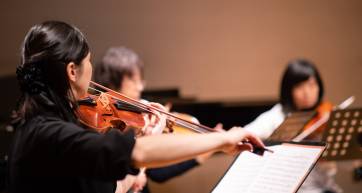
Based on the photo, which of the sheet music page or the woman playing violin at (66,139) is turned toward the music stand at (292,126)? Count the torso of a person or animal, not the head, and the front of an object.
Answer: the woman playing violin

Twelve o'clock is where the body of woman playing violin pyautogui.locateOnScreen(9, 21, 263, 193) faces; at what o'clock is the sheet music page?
The sheet music page is roughly at 1 o'clock from the woman playing violin.

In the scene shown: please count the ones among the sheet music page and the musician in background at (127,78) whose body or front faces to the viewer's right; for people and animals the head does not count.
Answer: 1

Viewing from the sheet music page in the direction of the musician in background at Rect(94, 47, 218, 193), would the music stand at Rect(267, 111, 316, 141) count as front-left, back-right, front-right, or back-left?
front-right

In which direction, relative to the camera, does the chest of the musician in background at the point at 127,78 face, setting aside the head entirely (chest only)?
to the viewer's right

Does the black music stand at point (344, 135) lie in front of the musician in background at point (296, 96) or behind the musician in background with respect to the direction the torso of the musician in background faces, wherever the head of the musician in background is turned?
in front

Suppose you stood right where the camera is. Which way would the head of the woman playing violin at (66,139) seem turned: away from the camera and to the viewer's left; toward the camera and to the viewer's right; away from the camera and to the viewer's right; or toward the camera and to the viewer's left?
away from the camera and to the viewer's right

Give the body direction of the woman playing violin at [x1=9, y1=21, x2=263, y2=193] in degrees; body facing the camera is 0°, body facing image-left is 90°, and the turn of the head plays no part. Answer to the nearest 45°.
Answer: approximately 225°

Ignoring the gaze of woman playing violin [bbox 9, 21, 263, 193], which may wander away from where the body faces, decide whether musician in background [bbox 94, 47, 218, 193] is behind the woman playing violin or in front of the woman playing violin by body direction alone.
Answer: in front

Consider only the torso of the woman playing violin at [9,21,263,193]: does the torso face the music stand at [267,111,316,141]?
yes

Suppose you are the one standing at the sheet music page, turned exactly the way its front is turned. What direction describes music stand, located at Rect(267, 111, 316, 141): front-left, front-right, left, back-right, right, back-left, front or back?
back-right

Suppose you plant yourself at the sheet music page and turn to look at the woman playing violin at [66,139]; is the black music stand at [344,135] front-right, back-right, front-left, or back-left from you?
back-right

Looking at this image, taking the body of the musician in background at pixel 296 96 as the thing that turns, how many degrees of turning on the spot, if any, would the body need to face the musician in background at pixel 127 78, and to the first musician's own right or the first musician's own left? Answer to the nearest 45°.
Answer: approximately 90° to the first musician's own right

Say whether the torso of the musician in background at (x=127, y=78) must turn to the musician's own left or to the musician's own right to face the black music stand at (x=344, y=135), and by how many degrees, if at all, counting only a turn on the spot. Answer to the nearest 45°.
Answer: approximately 45° to the musician's own right
